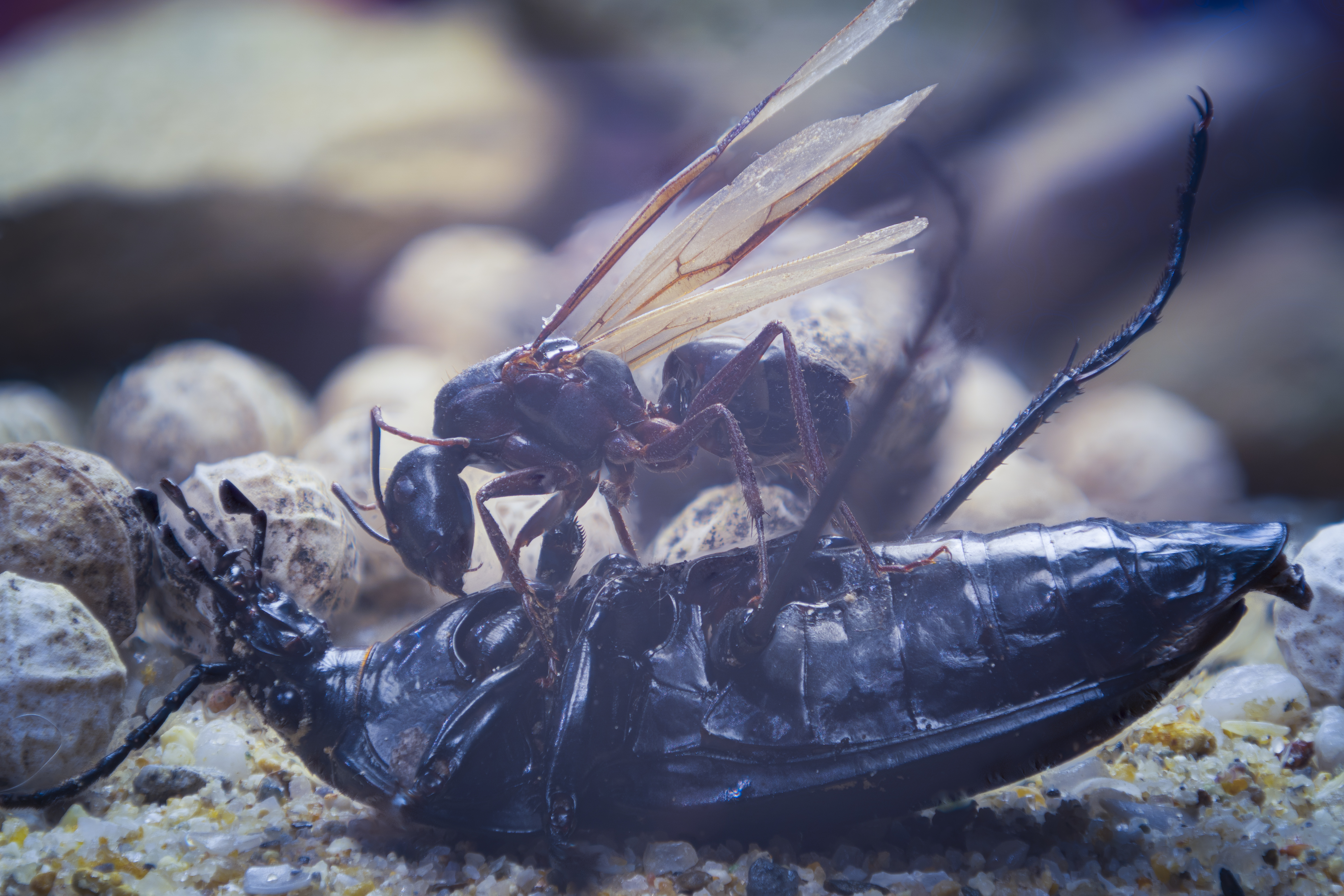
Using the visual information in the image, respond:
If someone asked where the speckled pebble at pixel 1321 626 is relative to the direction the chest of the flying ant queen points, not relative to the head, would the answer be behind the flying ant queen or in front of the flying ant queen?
behind

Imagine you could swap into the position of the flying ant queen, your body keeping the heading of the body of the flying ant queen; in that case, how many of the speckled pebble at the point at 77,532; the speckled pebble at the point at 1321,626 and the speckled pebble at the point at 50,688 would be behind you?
1

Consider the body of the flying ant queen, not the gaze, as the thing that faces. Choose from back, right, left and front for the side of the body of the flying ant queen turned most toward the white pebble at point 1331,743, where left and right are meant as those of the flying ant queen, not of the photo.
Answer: back

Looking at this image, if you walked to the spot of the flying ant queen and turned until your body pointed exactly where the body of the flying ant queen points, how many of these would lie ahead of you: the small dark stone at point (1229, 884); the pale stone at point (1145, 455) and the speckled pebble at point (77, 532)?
1

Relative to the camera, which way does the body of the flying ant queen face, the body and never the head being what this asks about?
to the viewer's left

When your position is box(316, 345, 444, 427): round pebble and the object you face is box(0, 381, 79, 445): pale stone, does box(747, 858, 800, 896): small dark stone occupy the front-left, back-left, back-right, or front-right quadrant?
back-left
